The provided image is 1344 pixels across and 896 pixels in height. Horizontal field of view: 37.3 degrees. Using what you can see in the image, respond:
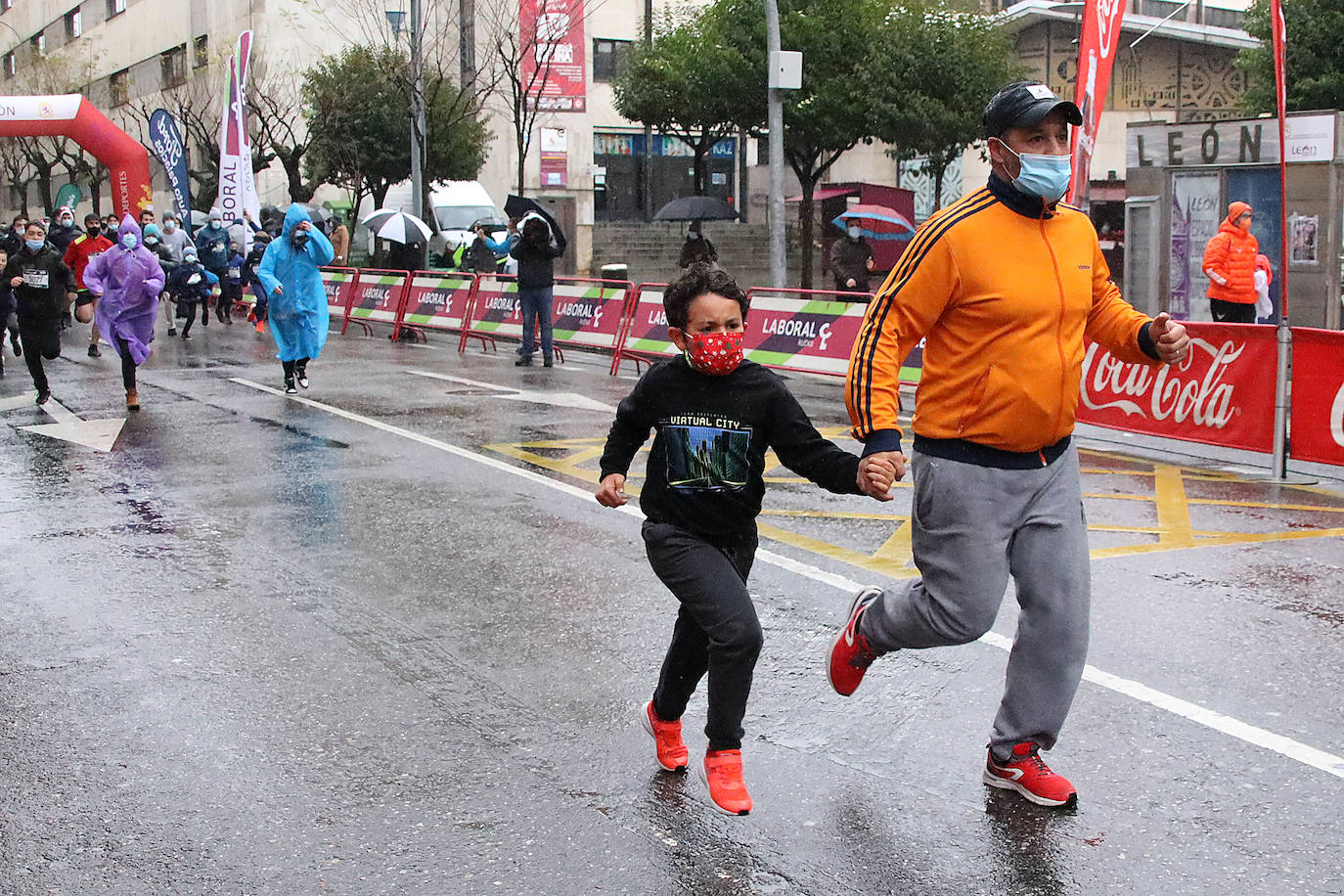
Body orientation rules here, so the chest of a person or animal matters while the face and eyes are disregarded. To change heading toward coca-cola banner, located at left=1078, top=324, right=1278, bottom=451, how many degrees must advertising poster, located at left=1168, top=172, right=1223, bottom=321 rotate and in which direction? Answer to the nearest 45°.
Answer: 0° — it already faces it

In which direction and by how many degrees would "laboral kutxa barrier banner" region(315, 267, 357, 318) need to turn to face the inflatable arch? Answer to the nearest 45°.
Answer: approximately 90° to its right

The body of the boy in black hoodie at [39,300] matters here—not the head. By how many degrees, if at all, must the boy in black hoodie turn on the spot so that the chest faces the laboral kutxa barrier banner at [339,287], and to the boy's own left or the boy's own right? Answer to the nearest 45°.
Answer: approximately 180°

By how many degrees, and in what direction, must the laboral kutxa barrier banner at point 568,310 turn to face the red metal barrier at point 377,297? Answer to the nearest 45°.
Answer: approximately 90° to its right
